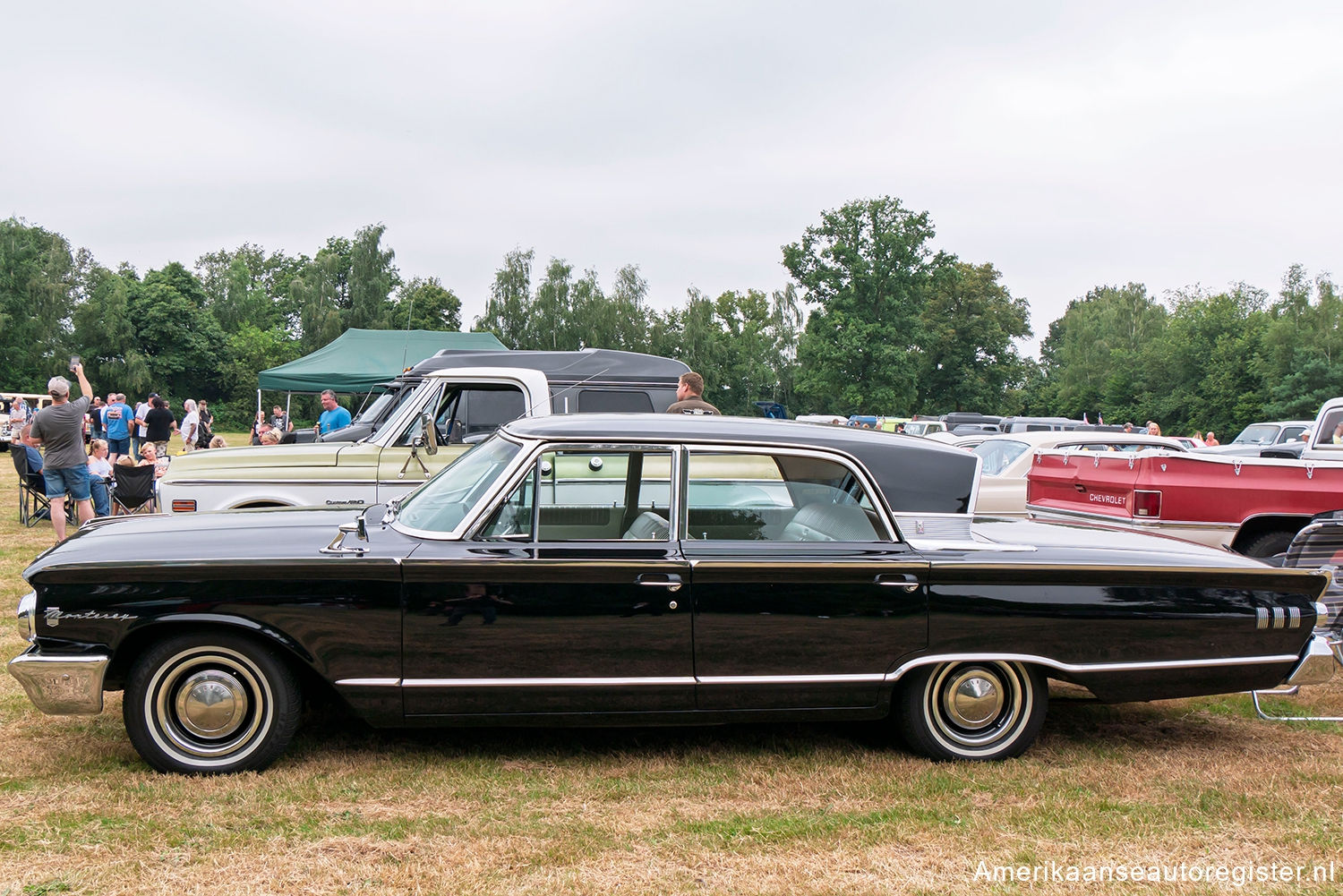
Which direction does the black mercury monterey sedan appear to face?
to the viewer's left

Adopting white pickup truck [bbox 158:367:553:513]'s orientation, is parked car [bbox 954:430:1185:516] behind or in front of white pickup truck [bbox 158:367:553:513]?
behind

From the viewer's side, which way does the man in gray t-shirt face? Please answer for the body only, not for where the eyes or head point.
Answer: away from the camera

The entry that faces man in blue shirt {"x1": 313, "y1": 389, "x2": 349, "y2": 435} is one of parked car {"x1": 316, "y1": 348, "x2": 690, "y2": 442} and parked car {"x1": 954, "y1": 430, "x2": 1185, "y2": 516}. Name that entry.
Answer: parked car {"x1": 316, "y1": 348, "x2": 690, "y2": 442}

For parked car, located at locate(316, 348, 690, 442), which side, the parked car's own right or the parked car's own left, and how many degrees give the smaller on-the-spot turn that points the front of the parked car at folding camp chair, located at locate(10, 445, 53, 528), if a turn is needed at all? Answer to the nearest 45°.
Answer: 0° — it already faces it

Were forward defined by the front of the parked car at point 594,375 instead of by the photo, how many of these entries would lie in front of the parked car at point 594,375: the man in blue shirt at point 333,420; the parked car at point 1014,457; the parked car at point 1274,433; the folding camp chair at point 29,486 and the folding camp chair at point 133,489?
3

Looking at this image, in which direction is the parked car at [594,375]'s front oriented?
to the viewer's left

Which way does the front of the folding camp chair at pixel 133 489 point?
away from the camera

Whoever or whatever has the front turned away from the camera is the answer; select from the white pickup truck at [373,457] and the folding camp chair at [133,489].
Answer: the folding camp chair

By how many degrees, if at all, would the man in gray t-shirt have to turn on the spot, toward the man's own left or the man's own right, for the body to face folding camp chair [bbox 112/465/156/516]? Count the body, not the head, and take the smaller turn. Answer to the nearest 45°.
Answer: approximately 45° to the man's own right

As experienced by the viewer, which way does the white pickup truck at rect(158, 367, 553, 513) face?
facing to the left of the viewer
